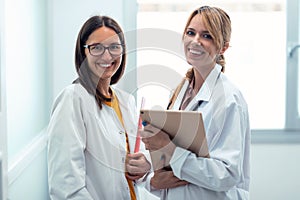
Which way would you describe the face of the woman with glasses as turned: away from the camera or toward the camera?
toward the camera

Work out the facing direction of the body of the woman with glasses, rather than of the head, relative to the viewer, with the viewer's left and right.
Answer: facing the viewer and to the right of the viewer

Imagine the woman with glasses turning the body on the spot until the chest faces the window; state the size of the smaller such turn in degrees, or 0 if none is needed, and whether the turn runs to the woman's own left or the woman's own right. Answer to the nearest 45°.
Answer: approximately 90° to the woman's own left
